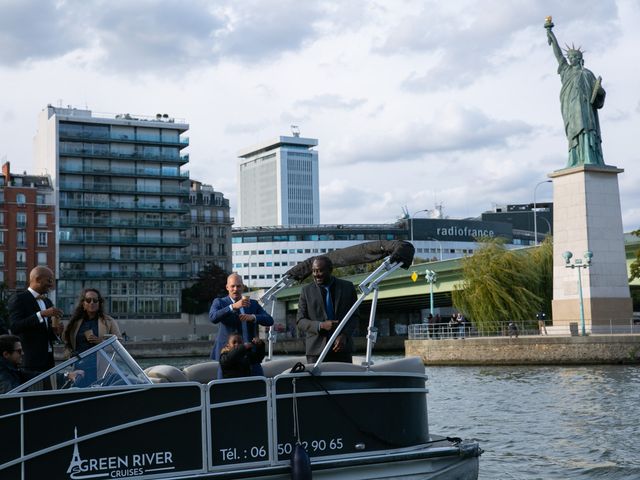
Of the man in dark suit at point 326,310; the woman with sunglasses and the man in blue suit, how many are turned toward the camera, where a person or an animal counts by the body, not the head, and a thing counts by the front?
3

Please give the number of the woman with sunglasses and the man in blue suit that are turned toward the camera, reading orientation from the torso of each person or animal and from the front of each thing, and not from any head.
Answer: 2

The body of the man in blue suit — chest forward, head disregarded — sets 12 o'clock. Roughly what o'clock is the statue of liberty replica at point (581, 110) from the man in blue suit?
The statue of liberty replica is roughly at 7 o'clock from the man in blue suit.

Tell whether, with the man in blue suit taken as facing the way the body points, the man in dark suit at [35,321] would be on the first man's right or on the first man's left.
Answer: on the first man's right

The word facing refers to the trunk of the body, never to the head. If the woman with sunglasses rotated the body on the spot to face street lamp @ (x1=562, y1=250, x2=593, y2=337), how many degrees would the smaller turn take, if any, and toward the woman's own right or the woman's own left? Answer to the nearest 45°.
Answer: approximately 135° to the woman's own left

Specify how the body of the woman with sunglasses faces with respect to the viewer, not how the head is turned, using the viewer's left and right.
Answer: facing the viewer

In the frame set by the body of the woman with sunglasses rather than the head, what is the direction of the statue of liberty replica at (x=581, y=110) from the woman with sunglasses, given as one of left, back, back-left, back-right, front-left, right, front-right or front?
back-left

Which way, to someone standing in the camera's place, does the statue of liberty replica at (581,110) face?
facing the viewer and to the left of the viewer

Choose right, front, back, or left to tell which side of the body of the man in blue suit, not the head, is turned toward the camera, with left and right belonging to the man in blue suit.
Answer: front

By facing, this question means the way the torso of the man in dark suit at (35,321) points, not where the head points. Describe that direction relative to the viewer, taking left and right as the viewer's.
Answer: facing the viewer and to the right of the viewer

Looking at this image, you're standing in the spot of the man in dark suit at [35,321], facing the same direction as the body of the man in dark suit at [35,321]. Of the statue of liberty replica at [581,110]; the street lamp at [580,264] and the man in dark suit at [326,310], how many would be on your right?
0

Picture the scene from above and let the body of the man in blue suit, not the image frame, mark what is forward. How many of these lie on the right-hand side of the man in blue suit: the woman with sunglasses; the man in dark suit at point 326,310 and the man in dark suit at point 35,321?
2

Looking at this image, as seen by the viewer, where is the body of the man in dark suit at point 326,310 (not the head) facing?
toward the camera

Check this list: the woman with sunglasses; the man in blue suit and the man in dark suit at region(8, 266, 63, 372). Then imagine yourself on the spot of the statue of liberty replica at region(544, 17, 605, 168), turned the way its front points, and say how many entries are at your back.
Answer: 0

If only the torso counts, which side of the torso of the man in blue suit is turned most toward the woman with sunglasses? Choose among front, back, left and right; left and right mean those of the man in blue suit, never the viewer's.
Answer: right

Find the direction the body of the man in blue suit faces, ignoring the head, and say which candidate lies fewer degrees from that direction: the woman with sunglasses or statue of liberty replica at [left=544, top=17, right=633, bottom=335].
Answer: the woman with sunglasses
